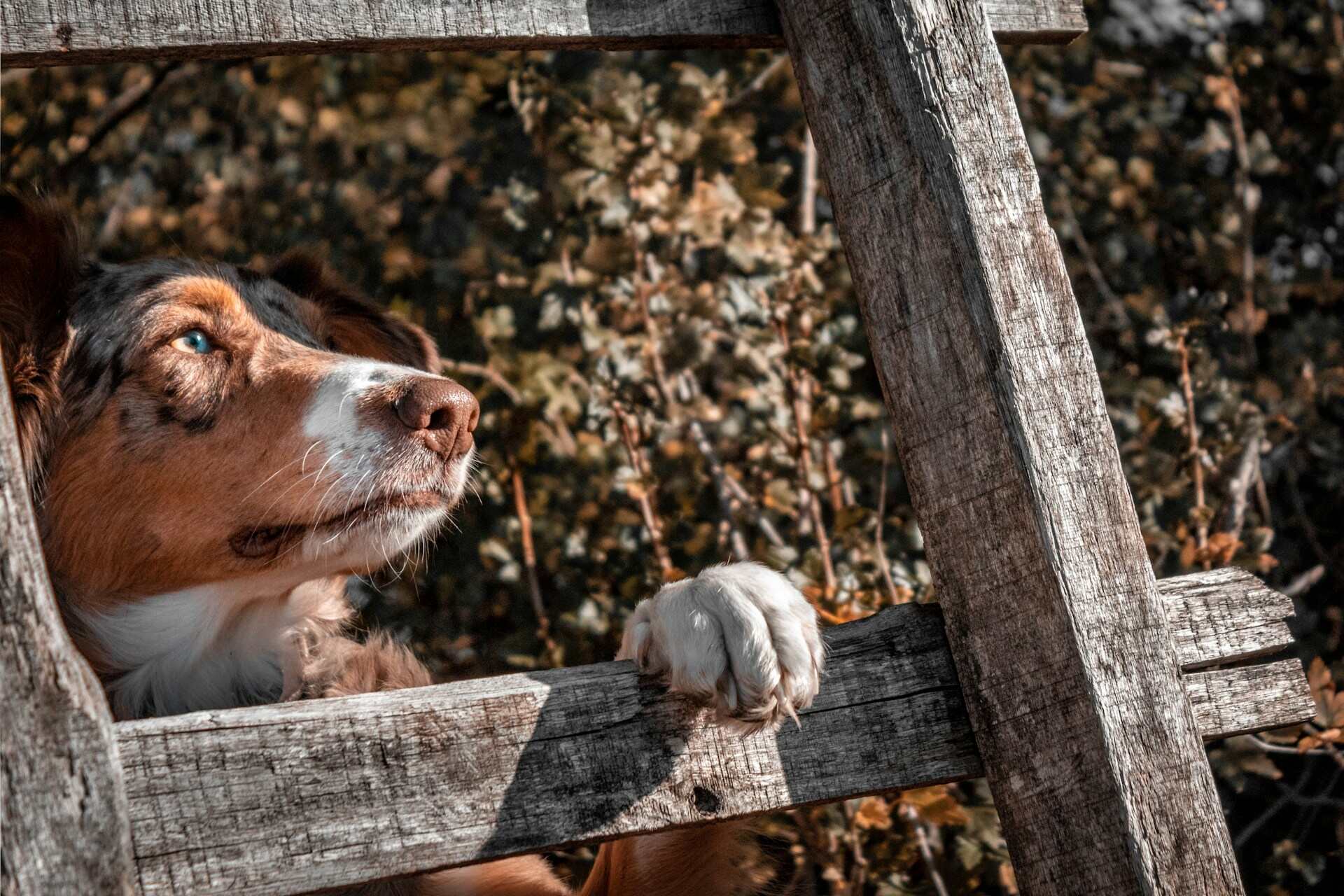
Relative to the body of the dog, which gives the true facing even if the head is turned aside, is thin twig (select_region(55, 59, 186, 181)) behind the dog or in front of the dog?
behind

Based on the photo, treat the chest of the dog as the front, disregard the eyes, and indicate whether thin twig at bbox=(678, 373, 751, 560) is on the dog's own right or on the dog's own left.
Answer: on the dog's own left

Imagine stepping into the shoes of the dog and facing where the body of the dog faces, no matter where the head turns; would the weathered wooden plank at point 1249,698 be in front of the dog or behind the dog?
in front

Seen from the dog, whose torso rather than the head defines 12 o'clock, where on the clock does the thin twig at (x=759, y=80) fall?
The thin twig is roughly at 9 o'clock from the dog.

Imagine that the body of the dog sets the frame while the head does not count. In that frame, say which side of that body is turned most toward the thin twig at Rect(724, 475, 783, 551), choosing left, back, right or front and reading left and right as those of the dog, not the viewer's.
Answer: left

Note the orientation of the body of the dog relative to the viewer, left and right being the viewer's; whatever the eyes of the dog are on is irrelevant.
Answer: facing the viewer and to the right of the viewer

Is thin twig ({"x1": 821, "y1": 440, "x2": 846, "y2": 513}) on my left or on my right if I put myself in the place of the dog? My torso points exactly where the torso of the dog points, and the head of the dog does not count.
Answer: on my left

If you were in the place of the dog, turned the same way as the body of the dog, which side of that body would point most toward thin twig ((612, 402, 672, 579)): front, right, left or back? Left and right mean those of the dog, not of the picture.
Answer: left

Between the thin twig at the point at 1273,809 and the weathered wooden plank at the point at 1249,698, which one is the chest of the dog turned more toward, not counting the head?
the weathered wooden plank

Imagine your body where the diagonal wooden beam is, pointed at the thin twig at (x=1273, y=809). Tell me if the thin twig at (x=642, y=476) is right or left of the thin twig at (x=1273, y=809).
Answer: left

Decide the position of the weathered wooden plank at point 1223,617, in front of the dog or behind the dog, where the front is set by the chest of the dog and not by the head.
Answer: in front

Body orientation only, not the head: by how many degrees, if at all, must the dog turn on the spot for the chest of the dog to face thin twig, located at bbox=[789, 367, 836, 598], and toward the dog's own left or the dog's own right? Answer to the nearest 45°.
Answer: approximately 90° to the dog's own left

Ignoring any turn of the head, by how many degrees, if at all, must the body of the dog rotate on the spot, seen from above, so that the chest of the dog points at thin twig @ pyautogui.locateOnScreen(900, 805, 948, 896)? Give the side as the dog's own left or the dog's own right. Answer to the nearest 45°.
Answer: approximately 90° to the dog's own left
